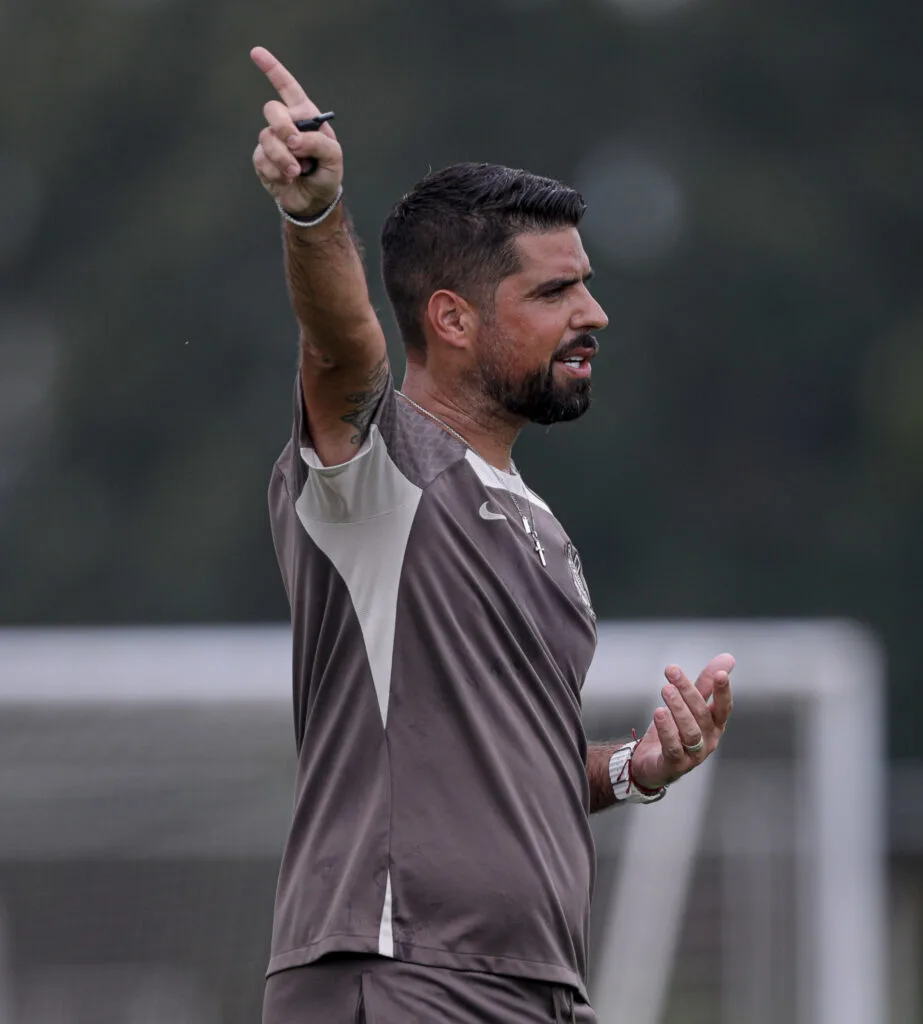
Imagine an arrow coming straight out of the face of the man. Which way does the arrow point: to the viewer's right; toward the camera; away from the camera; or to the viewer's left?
to the viewer's right

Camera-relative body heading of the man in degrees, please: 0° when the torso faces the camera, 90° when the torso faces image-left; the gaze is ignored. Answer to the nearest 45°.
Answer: approximately 270°

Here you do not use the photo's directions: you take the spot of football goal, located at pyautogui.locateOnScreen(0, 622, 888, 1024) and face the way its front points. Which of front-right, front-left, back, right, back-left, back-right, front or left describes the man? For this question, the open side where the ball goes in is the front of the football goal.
front
